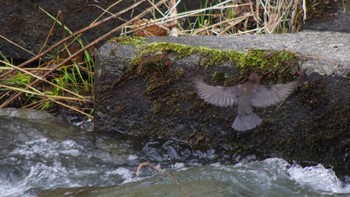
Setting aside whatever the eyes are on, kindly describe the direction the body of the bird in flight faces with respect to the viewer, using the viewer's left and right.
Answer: facing away from the viewer
